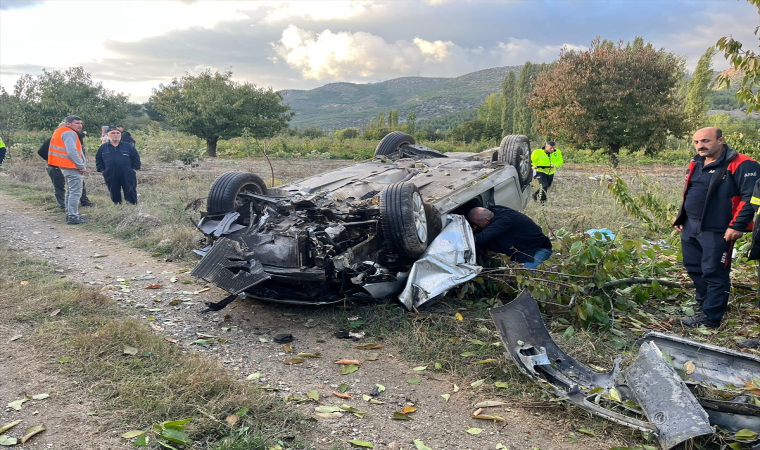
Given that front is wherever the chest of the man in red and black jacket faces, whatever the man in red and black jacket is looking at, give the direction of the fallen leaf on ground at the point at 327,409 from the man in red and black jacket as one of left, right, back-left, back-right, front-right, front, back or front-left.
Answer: front

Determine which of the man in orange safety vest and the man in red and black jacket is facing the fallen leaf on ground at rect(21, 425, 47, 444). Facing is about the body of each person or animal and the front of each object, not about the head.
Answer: the man in red and black jacket

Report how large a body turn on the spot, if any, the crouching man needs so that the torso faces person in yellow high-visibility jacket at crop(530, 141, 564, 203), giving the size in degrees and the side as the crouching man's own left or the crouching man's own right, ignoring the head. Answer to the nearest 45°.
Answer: approximately 90° to the crouching man's own right

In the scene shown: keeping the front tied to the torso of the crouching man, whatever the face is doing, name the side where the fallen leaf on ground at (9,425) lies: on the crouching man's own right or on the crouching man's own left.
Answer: on the crouching man's own left

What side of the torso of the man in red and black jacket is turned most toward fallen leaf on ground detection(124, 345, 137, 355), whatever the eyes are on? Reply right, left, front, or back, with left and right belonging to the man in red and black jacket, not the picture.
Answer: front

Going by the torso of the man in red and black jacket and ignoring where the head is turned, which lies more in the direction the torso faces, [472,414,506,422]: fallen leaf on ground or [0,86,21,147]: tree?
the fallen leaf on ground

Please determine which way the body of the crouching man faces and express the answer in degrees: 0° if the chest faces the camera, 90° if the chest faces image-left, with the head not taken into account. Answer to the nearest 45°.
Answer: approximately 90°

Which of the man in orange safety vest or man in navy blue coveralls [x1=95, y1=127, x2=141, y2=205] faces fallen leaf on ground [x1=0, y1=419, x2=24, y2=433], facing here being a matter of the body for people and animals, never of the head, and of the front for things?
the man in navy blue coveralls

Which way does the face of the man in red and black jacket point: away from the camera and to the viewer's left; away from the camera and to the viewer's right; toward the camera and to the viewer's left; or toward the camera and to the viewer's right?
toward the camera and to the viewer's left

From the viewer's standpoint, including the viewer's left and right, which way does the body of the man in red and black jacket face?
facing the viewer and to the left of the viewer

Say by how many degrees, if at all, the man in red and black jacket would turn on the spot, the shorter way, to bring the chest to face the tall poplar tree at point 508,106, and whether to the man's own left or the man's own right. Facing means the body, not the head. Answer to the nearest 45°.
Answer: approximately 135° to the man's own right

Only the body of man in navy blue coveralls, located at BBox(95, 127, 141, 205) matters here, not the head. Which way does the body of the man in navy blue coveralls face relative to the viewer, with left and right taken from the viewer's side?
facing the viewer

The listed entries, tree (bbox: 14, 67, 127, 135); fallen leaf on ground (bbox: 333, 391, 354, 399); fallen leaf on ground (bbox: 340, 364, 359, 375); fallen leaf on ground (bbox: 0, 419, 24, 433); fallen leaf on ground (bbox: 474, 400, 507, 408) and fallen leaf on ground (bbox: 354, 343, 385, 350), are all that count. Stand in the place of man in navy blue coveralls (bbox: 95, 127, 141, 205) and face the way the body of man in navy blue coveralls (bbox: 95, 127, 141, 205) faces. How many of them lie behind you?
1

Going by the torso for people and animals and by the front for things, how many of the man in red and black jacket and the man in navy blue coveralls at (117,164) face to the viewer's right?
0

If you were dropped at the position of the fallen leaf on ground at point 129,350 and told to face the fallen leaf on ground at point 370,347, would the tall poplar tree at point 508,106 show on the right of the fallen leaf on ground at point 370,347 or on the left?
left

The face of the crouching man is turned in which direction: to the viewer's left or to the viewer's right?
to the viewer's left

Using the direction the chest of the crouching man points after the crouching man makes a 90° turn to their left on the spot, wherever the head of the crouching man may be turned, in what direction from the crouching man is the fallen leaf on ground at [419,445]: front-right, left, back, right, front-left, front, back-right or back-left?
front

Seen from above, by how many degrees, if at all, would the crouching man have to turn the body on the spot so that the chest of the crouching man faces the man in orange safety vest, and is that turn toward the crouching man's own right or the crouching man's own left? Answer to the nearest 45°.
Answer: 0° — they already face them
